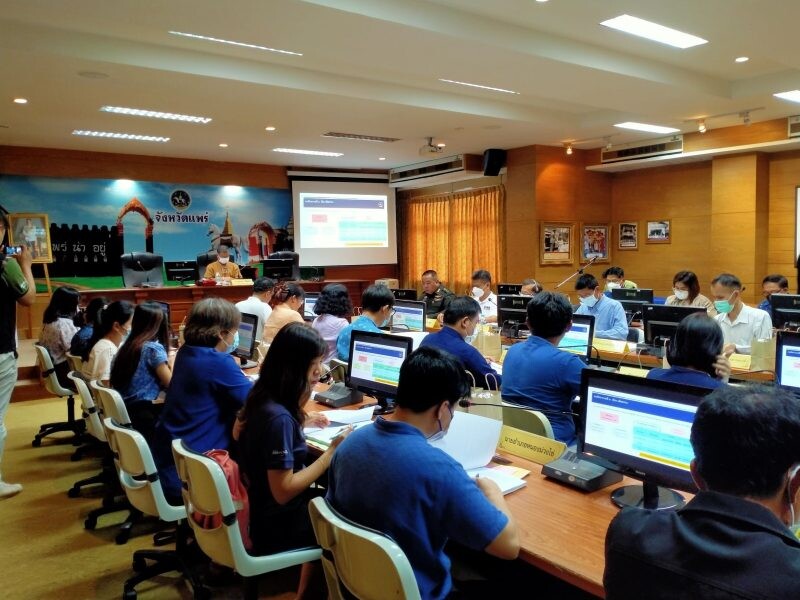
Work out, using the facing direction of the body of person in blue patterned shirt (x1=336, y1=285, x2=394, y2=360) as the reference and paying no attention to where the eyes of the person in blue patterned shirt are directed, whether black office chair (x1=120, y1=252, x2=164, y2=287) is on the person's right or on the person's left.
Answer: on the person's left

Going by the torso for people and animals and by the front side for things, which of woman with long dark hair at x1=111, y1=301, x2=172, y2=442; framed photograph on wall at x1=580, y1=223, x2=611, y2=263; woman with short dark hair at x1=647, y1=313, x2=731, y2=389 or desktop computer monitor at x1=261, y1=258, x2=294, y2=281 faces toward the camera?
the framed photograph on wall

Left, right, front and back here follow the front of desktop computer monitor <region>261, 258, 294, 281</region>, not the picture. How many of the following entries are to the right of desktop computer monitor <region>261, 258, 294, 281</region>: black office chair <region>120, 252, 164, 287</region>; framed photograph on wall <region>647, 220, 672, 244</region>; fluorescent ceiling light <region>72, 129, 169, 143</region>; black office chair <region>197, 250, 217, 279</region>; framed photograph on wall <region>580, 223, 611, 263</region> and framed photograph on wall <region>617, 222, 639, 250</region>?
3

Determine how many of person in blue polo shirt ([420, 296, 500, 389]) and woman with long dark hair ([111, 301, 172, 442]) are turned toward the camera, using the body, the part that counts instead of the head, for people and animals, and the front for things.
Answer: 0

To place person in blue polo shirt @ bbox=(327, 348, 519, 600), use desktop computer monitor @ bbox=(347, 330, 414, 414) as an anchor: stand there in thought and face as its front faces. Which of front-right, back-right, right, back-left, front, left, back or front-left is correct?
front-left

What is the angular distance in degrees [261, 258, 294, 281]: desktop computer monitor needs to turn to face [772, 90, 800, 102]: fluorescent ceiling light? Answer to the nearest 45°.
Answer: approximately 135° to its right

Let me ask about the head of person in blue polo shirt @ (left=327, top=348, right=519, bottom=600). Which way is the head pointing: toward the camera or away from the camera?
away from the camera

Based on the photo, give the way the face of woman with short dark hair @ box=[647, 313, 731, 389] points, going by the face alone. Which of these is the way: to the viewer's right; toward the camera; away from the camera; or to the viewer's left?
away from the camera

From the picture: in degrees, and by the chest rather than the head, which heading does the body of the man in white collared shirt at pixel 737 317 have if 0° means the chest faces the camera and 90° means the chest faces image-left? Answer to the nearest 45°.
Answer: approximately 45°

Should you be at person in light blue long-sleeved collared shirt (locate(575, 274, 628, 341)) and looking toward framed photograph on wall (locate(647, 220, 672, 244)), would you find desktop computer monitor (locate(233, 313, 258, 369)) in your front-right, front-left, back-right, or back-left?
back-left

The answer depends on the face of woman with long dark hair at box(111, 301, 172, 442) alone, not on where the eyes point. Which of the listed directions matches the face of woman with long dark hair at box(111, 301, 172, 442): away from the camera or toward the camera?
away from the camera

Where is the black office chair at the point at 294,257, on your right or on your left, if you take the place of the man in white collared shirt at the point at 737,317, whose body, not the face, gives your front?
on your right

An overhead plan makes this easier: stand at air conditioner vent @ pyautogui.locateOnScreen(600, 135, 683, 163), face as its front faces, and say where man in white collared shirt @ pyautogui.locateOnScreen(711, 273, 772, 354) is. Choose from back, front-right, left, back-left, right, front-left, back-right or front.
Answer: front-left

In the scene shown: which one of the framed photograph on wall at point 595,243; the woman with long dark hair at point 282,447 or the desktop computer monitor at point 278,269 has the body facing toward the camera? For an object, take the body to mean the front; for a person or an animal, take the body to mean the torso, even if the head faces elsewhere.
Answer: the framed photograph on wall

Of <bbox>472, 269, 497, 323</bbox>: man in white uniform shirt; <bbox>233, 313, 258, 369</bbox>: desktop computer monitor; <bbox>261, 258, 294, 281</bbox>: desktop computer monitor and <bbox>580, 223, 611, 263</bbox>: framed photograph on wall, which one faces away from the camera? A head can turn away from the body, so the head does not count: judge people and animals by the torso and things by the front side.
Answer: <bbox>261, 258, 294, 281</bbox>: desktop computer monitor

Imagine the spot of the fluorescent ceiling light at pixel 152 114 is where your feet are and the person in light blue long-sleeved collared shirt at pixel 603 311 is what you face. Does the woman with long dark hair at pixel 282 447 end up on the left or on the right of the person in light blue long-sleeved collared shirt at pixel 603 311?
right

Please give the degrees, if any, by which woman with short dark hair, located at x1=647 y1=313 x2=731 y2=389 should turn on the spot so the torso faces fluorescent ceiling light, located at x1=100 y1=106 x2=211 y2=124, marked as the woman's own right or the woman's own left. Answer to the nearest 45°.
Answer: approximately 45° to the woman's own left

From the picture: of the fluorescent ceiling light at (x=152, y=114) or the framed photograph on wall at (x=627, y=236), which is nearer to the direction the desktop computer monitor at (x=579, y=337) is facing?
the fluorescent ceiling light

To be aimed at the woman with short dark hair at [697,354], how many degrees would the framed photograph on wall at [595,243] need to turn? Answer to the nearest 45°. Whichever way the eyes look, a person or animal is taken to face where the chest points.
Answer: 0° — it already faces them
